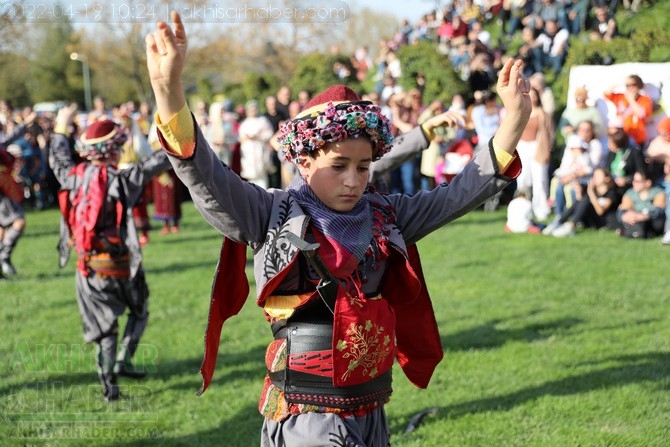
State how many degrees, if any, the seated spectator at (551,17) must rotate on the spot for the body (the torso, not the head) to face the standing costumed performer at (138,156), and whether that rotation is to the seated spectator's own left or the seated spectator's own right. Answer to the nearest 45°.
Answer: approximately 45° to the seated spectator's own right

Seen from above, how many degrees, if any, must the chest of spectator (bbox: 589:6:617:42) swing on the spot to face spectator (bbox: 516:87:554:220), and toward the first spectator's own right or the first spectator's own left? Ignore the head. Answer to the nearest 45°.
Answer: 0° — they already face them
